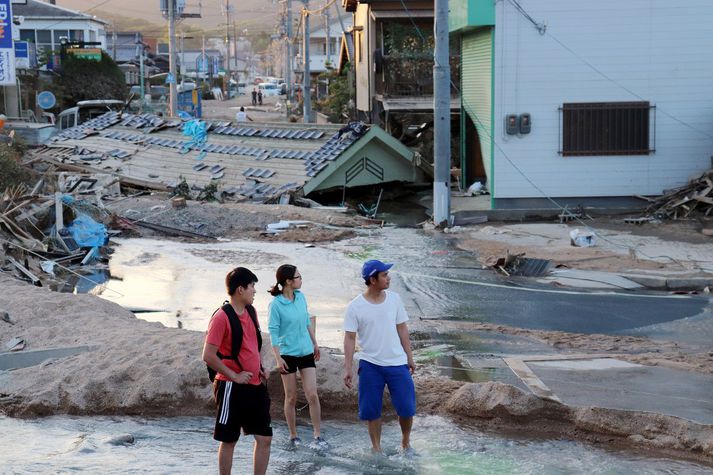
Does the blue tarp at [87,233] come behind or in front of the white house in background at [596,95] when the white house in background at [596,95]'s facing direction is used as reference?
in front

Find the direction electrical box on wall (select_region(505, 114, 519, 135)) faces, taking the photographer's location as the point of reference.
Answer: facing the viewer

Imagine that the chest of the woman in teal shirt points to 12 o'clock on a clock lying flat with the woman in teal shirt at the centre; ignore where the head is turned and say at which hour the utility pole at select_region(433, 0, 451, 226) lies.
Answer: The utility pole is roughly at 8 o'clock from the woman in teal shirt.

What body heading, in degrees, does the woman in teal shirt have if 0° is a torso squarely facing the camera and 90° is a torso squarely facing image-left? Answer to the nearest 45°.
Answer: approximately 315°

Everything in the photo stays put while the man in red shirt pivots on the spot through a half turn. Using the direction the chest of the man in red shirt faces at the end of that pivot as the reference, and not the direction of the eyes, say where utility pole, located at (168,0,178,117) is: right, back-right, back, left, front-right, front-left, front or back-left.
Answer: front-right

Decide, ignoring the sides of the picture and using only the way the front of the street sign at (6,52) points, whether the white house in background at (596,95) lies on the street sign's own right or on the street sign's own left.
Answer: on the street sign's own left

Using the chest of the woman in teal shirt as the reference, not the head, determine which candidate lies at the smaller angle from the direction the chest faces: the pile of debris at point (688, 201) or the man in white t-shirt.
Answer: the man in white t-shirt

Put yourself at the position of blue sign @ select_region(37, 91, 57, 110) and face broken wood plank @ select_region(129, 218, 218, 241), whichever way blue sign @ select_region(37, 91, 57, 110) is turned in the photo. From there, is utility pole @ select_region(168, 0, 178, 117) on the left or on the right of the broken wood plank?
left

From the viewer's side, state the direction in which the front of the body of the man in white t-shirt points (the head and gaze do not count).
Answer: toward the camera

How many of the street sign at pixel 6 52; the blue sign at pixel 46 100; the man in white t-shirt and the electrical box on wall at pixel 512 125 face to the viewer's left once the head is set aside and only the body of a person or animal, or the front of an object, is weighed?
0

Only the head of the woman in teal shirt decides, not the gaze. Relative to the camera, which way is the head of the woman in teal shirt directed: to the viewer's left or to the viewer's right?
to the viewer's right
